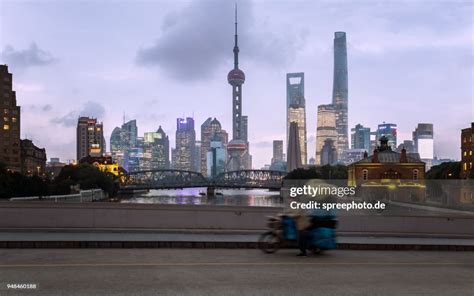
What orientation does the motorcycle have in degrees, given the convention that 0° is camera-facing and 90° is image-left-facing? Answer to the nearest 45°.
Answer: approximately 90°
